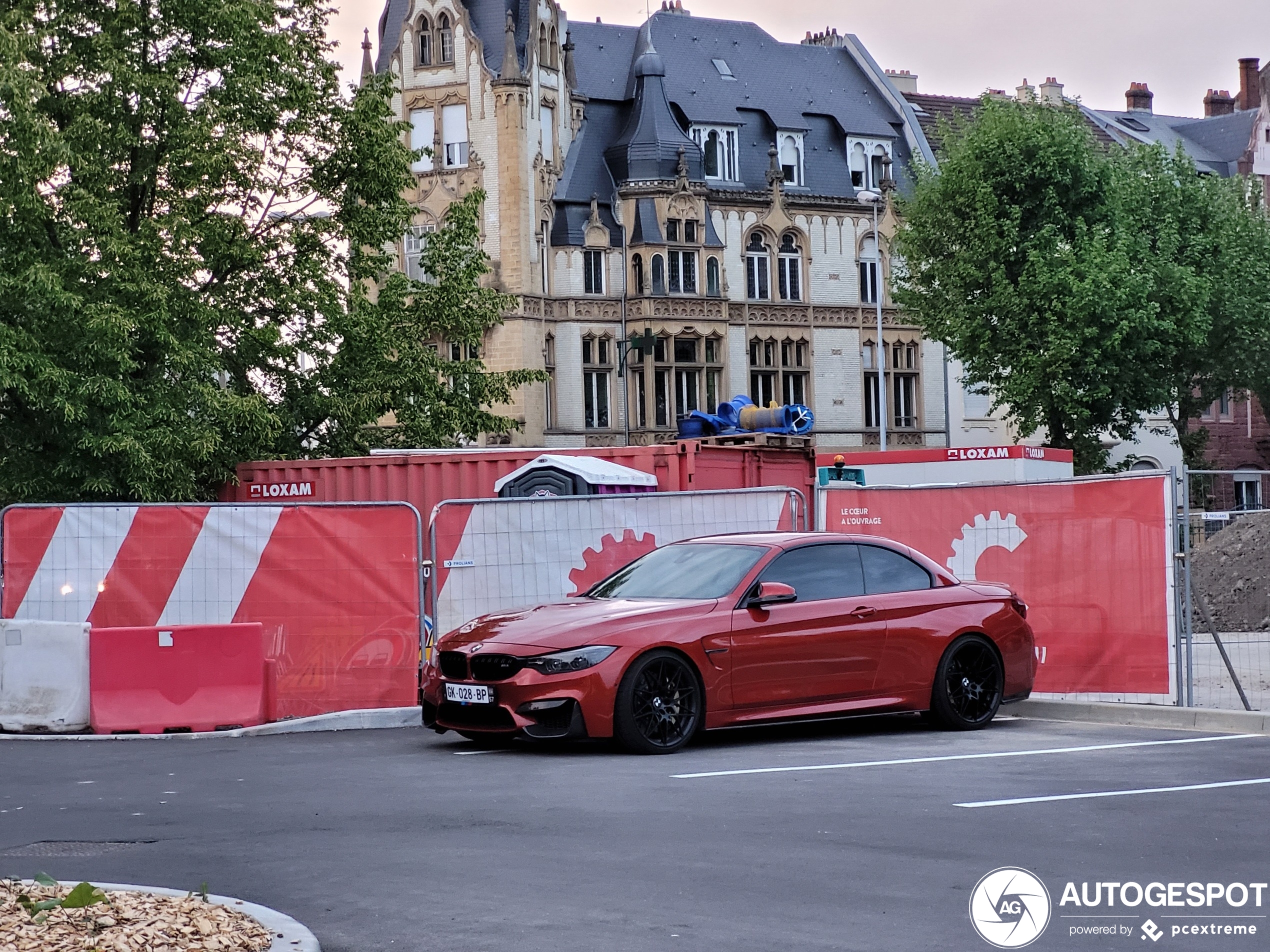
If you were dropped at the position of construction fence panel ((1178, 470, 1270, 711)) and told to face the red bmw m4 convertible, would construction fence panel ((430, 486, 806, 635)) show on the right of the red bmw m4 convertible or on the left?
right

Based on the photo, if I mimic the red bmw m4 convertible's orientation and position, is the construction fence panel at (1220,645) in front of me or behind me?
behind

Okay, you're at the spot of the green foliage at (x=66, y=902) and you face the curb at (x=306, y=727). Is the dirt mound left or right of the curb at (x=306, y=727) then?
right

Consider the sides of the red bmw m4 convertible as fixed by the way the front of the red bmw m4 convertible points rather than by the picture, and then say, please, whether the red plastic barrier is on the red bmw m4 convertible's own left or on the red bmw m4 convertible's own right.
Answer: on the red bmw m4 convertible's own right

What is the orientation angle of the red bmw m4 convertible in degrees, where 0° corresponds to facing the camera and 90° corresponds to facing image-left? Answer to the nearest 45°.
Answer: approximately 45°

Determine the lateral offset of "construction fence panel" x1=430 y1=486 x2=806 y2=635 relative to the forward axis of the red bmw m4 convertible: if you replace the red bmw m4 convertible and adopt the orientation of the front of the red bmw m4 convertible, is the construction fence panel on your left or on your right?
on your right

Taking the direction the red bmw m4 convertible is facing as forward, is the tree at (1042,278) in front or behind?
behind

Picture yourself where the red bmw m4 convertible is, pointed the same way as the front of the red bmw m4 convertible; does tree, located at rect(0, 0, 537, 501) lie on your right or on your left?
on your right

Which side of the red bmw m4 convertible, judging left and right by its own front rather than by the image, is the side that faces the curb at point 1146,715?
back

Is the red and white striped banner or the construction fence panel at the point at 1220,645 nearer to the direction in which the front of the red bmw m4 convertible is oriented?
the red and white striped banner

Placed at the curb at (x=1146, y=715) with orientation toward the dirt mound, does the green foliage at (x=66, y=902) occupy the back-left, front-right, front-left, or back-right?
back-left

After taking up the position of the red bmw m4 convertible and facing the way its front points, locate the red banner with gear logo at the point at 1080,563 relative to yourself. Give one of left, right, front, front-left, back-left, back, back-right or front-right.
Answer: back

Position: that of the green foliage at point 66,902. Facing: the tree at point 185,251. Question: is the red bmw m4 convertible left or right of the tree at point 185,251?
right
